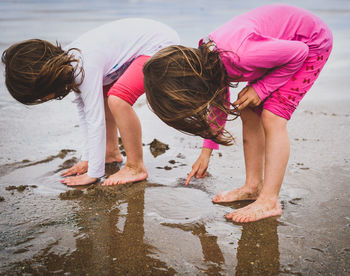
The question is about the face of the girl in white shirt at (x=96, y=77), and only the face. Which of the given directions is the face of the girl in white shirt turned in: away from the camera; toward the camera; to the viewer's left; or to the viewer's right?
to the viewer's left

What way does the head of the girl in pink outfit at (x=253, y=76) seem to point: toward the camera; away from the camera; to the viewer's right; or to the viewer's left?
to the viewer's left

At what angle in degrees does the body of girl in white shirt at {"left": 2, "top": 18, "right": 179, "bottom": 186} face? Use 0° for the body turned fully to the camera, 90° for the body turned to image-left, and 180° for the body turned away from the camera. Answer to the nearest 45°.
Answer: approximately 90°

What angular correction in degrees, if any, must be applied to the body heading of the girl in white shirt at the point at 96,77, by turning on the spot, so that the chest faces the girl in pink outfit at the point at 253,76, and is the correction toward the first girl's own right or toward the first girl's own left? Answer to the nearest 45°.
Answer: approximately 135° to the first girl's own left
